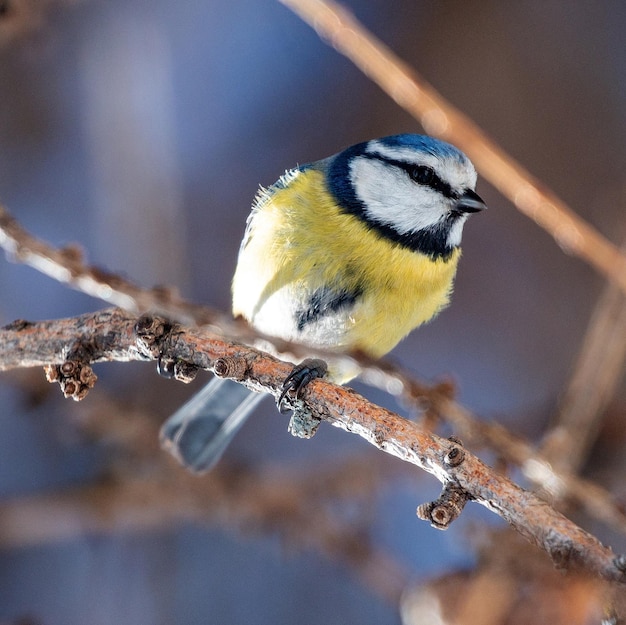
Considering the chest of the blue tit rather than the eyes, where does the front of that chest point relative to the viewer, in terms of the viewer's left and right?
facing the viewer and to the right of the viewer

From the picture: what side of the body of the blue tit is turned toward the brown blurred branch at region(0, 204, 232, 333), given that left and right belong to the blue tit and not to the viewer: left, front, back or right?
right

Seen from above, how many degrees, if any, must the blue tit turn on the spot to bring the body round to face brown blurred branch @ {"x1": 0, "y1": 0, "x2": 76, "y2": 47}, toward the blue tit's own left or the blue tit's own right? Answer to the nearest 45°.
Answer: approximately 135° to the blue tit's own right
